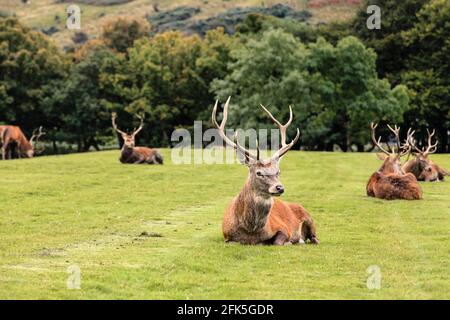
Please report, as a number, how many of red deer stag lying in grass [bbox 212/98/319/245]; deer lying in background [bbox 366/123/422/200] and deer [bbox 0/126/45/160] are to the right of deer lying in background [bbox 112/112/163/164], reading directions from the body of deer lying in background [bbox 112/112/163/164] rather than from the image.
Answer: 1

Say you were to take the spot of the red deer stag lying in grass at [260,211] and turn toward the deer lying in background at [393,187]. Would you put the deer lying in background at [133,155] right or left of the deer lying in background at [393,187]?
left

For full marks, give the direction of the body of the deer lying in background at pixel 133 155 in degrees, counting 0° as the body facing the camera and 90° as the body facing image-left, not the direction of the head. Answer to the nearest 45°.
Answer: approximately 45°

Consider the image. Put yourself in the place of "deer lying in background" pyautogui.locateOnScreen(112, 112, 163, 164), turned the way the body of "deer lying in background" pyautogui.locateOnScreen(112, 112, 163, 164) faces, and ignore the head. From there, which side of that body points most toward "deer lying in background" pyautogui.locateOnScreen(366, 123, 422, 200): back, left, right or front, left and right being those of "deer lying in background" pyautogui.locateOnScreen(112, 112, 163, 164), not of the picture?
left
